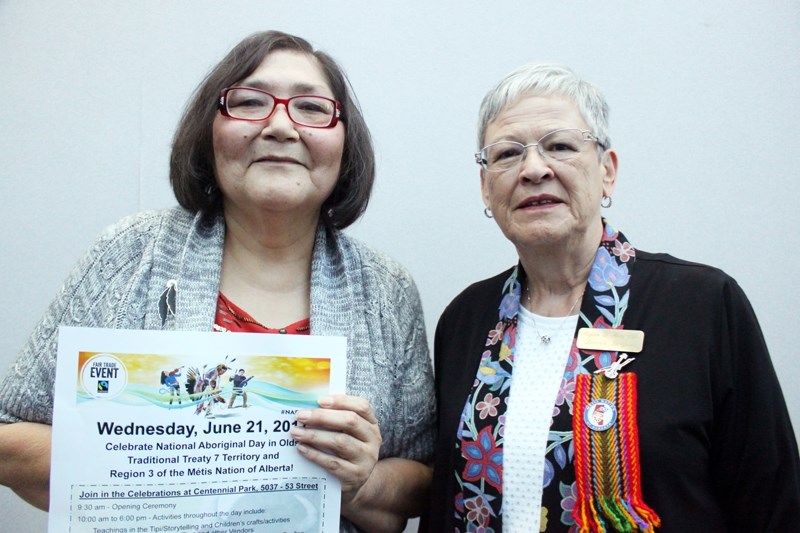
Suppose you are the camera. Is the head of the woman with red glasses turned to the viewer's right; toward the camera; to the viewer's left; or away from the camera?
toward the camera

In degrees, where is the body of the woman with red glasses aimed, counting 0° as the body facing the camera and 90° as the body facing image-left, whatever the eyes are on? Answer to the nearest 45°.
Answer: approximately 0°

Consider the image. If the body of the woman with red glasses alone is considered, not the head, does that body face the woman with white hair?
no
